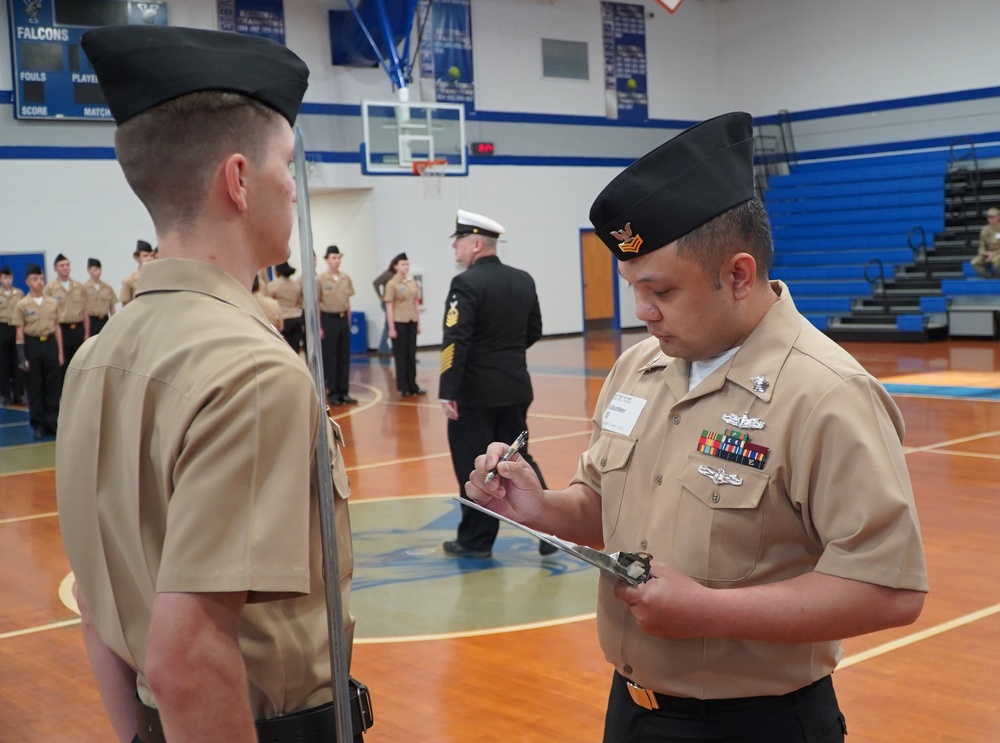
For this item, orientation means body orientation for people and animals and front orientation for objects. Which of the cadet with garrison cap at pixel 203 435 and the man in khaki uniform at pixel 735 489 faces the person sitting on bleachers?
the cadet with garrison cap

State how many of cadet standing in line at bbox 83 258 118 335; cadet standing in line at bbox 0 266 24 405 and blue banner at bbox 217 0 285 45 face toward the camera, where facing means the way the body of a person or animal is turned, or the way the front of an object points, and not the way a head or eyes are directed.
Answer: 3

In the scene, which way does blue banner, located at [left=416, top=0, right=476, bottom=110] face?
toward the camera

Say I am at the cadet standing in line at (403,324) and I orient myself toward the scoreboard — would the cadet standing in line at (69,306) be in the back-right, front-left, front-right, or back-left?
front-left

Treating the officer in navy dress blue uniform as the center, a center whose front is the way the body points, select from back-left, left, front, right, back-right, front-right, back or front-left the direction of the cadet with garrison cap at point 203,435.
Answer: back-left

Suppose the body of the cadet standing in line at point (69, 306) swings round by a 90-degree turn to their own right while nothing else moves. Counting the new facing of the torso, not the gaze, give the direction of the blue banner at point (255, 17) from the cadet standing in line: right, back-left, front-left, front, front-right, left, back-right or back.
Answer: back-right

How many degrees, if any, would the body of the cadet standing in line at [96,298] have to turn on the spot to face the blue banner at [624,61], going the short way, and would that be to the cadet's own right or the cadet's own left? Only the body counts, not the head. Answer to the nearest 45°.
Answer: approximately 135° to the cadet's own left

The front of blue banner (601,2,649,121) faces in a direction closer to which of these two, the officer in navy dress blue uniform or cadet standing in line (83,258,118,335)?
the officer in navy dress blue uniform

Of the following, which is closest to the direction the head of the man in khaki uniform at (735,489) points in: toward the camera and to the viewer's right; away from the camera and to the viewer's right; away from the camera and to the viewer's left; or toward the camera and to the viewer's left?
toward the camera and to the viewer's left

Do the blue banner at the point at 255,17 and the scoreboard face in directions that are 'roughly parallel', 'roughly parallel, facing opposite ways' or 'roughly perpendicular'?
roughly parallel

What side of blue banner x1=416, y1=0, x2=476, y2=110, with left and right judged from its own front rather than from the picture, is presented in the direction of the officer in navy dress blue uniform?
front

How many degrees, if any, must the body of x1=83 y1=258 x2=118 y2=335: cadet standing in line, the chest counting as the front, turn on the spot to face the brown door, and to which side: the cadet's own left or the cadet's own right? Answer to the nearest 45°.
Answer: approximately 135° to the cadet's own left

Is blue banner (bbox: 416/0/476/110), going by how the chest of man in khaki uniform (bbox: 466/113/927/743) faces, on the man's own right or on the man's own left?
on the man's own right

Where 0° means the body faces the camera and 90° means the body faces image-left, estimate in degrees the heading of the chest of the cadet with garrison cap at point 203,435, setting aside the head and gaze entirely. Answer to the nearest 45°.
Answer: approximately 225°

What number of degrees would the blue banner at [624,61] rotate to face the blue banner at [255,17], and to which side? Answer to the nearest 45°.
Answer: approximately 45° to its right

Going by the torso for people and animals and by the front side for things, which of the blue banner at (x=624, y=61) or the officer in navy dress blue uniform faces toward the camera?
the blue banner

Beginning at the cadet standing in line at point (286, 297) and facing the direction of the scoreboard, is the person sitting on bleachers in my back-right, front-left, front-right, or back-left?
back-right
